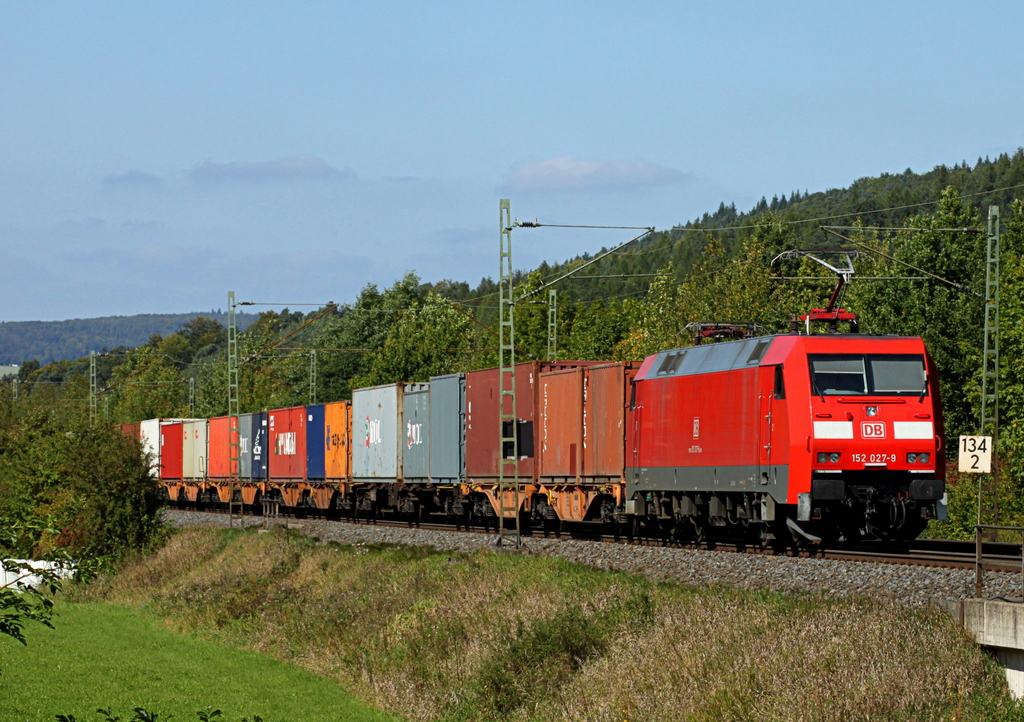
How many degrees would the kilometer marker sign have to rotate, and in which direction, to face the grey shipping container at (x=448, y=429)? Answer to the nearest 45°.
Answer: approximately 135° to its right

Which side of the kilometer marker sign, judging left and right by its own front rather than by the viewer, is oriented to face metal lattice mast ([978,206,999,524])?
back

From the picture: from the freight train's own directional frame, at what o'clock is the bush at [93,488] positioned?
The bush is roughly at 6 o'clock from the freight train.

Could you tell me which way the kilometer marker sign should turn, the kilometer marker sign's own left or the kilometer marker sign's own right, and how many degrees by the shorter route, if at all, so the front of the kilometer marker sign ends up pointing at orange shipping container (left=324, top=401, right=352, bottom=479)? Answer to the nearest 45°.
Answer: approximately 135° to the kilometer marker sign's own right

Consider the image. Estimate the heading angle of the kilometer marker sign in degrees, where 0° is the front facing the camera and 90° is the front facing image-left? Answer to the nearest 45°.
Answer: approximately 0°

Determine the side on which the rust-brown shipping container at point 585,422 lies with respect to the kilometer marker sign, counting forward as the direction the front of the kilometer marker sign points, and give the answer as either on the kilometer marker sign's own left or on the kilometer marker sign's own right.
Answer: on the kilometer marker sign's own right

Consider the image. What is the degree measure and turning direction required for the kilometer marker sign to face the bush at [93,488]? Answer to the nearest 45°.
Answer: approximately 135° to its right

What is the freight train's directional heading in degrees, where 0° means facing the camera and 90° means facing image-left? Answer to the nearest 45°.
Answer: approximately 315°

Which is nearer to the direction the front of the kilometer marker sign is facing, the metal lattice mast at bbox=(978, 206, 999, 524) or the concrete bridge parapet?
the concrete bridge parapet
